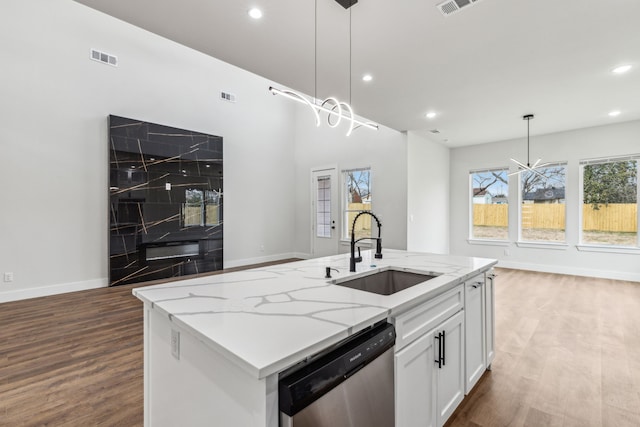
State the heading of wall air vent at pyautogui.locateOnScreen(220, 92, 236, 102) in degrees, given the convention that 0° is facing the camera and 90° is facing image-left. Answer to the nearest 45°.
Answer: approximately 315°

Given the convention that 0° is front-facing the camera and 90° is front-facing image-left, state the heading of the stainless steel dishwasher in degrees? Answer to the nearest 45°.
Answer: approximately 315°

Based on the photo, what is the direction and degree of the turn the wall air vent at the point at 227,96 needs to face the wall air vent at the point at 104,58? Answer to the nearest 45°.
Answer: approximately 90° to its right

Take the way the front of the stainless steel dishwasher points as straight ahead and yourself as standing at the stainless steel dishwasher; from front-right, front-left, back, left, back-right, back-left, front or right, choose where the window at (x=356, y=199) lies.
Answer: back-left

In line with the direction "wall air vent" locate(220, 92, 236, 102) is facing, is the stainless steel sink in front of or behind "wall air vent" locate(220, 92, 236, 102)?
in front

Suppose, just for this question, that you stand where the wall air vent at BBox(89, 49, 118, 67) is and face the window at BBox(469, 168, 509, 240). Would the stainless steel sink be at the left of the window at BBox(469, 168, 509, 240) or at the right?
right

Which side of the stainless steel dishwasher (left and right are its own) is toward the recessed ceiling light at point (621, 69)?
left

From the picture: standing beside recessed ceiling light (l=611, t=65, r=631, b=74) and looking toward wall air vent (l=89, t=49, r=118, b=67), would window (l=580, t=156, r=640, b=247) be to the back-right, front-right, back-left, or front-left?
back-right
